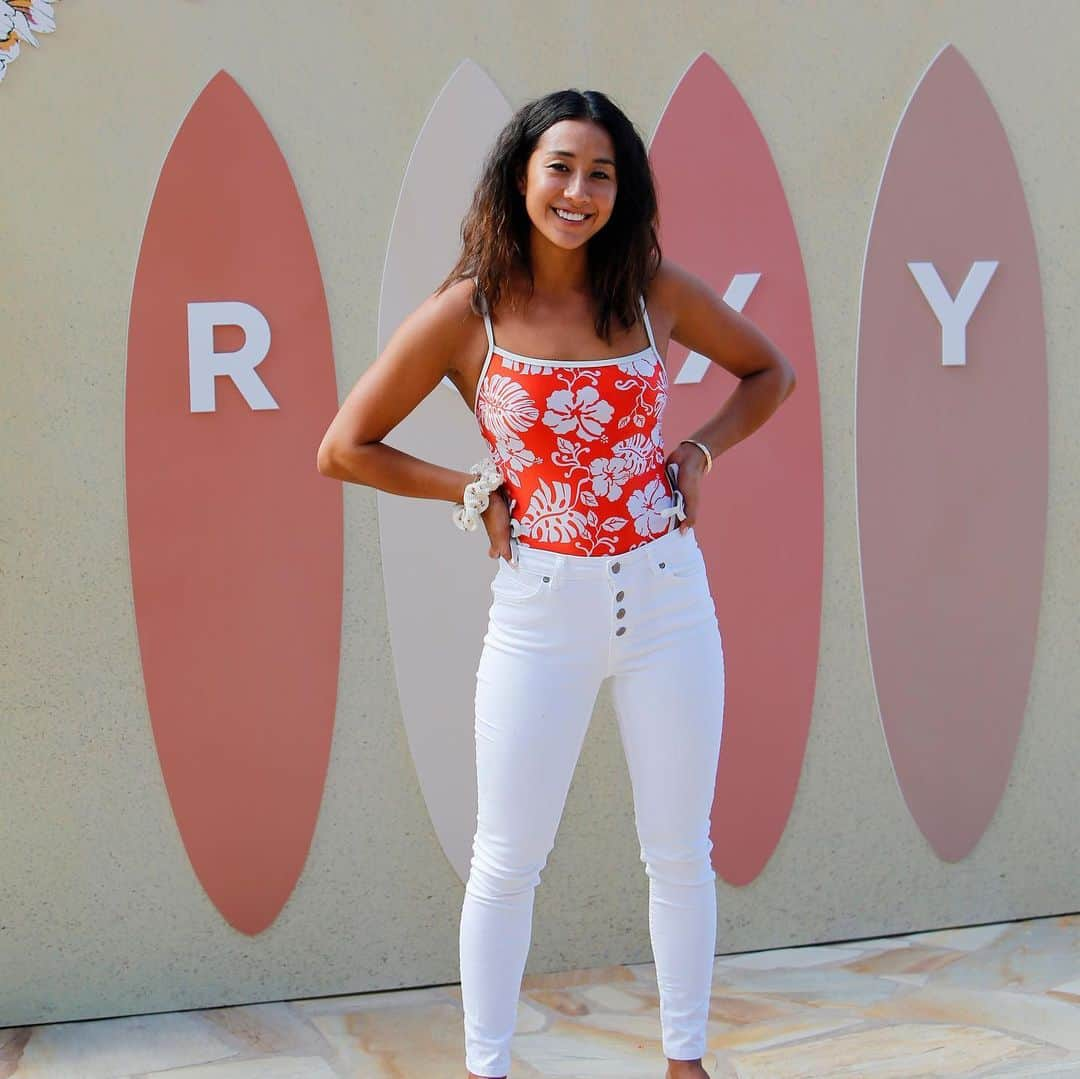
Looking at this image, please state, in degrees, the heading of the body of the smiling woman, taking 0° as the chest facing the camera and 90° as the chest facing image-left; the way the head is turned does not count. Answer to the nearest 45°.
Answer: approximately 0°
